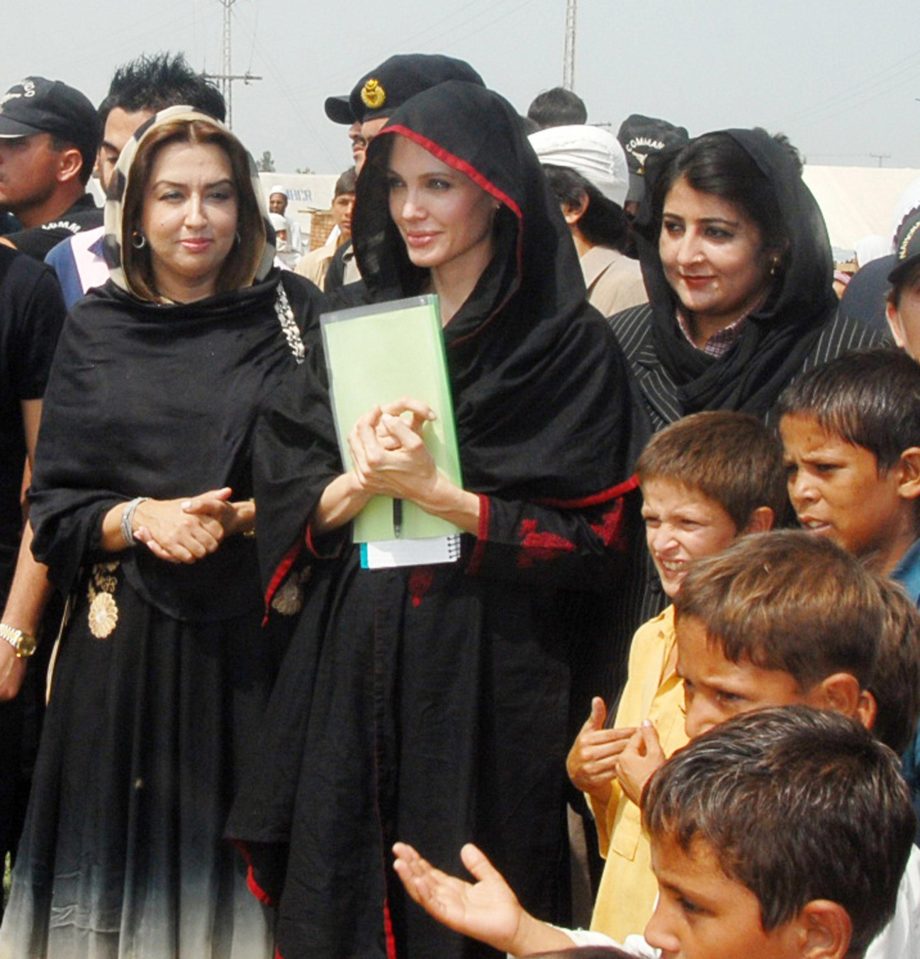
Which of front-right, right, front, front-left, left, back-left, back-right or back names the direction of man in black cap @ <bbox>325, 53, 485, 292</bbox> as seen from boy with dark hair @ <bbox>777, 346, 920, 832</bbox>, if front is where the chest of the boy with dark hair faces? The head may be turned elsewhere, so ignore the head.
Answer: right

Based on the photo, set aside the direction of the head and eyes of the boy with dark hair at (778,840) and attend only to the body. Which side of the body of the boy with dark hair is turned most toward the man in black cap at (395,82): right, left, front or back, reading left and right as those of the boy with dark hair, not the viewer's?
right

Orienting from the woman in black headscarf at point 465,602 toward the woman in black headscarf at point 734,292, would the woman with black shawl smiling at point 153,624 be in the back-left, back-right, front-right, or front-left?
back-left

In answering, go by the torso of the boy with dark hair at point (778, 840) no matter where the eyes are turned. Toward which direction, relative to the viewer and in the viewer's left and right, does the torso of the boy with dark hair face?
facing to the left of the viewer

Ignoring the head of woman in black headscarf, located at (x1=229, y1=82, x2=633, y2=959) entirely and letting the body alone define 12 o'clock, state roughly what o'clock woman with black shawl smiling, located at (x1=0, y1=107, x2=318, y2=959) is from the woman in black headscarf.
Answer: The woman with black shawl smiling is roughly at 2 o'clock from the woman in black headscarf.

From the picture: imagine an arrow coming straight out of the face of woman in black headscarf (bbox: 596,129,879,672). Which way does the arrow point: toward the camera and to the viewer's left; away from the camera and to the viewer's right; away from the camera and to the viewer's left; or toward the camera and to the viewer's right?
toward the camera and to the viewer's left

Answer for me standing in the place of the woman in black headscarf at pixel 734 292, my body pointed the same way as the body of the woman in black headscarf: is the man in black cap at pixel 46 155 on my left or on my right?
on my right

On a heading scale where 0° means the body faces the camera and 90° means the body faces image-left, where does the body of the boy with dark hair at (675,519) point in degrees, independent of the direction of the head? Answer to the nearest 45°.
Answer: approximately 45°

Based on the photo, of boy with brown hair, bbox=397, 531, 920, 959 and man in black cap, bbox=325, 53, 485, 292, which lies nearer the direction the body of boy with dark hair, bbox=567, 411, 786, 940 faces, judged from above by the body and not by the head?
the boy with brown hair

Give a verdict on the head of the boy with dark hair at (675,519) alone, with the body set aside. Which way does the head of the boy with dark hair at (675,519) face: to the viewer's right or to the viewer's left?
to the viewer's left
